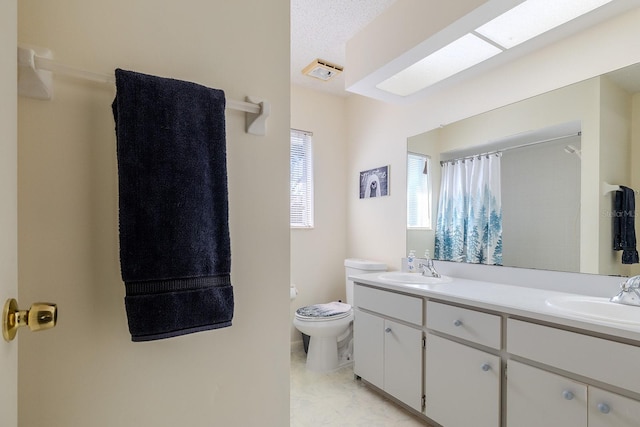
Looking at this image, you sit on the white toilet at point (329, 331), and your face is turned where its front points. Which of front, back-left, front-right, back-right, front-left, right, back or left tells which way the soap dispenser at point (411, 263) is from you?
back-left

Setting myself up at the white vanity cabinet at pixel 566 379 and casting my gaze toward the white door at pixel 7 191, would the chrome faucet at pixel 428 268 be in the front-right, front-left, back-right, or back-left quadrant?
back-right

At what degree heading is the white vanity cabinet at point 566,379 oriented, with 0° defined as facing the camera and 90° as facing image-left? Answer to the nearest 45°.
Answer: approximately 45°

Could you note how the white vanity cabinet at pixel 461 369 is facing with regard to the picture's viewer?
facing the viewer and to the left of the viewer

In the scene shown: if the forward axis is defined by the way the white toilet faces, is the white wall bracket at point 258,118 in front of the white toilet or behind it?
in front

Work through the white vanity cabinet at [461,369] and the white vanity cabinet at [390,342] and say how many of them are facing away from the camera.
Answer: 0

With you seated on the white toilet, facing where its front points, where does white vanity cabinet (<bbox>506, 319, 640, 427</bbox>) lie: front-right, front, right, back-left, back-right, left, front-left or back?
left

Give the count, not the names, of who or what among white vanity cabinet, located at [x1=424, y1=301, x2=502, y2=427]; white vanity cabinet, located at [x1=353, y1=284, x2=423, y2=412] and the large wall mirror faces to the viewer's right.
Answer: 0

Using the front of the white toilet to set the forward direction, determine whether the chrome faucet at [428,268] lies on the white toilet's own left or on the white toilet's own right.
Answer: on the white toilet's own left

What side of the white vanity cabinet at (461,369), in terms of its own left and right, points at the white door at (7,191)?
front
